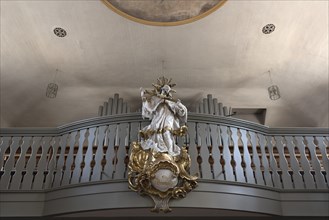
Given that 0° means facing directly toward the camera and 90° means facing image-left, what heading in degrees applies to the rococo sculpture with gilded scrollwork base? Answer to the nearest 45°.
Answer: approximately 0°
